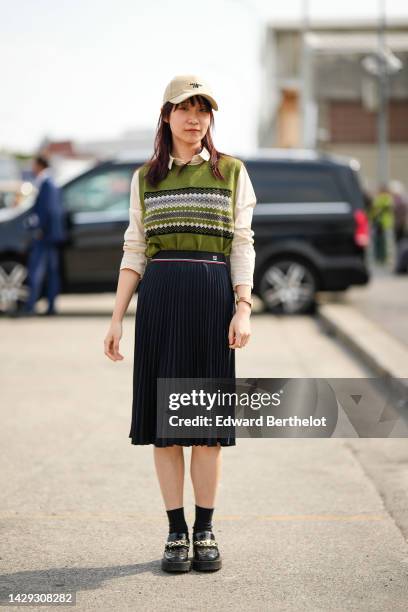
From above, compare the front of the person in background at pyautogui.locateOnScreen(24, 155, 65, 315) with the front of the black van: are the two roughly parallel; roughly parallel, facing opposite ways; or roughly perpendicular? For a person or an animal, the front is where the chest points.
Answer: roughly parallel

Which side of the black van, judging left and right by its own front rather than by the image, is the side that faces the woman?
left

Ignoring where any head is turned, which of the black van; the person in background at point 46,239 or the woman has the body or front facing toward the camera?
the woman

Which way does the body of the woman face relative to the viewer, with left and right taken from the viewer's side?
facing the viewer

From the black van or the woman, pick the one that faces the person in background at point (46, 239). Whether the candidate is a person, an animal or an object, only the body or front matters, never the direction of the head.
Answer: the black van

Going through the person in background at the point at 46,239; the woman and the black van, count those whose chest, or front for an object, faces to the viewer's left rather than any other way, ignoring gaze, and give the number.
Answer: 2

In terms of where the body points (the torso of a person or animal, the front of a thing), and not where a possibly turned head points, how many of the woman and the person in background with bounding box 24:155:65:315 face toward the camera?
1

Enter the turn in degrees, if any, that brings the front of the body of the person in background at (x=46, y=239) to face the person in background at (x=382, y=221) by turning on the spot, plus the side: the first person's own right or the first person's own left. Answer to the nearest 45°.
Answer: approximately 135° to the first person's own right

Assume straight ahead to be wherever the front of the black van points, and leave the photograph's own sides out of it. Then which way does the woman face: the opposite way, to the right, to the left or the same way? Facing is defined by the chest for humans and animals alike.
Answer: to the left

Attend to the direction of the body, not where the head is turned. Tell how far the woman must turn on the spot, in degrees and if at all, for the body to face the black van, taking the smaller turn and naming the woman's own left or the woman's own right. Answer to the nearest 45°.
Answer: approximately 180°

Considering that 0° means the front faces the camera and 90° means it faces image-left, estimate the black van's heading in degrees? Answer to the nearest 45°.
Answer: approximately 90°
